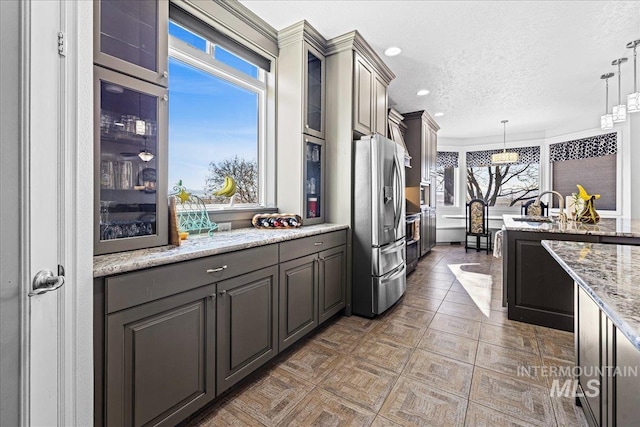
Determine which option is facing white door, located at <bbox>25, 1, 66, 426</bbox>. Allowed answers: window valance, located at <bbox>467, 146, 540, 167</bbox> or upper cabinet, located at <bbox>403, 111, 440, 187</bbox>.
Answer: the window valance

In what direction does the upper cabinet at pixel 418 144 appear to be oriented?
to the viewer's right

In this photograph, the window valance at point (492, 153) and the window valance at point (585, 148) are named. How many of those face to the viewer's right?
0

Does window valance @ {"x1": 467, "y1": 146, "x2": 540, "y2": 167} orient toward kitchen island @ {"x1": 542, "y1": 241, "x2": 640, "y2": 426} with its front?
yes

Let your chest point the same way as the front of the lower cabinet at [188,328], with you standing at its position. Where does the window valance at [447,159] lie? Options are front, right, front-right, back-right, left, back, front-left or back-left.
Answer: left

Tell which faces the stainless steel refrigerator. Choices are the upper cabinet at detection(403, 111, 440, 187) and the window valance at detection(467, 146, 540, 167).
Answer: the window valance

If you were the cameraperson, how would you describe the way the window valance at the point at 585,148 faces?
facing the viewer and to the left of the viewer

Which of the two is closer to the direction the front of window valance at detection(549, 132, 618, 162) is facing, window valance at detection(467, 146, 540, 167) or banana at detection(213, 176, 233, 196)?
the banana

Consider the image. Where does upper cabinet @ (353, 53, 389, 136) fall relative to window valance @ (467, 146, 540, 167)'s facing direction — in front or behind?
in front

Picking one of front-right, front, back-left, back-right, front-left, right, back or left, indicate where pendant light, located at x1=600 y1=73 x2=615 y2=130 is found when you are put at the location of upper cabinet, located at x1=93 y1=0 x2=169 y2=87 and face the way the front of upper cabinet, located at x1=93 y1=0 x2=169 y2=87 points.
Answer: front-left

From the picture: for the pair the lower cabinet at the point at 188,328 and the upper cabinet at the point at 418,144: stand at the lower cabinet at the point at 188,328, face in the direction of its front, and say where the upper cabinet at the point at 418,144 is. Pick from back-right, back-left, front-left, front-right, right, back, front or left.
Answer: left

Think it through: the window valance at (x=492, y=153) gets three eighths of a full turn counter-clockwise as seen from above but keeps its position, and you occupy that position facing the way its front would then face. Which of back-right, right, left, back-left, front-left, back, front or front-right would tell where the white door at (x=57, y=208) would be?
back-right

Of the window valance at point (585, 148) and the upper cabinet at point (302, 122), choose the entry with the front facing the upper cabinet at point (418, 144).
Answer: the window valance

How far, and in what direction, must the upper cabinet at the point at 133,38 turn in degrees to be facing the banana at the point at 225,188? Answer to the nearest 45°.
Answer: approximately 90° to its left

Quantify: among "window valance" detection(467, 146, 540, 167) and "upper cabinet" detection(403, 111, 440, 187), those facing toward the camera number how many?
1
